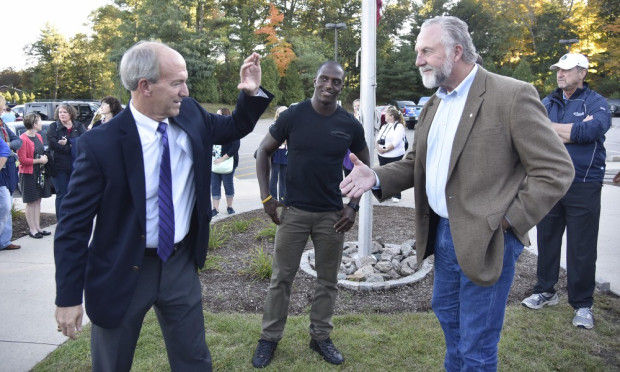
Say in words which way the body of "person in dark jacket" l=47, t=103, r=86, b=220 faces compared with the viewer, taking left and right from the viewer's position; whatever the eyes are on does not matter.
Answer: facing the viewer

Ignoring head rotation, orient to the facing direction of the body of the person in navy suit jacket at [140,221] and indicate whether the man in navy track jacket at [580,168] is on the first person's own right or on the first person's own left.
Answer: on the first person's own left

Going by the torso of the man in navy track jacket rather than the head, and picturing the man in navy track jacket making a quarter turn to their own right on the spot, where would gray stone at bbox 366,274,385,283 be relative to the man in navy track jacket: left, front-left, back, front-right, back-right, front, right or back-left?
front-left

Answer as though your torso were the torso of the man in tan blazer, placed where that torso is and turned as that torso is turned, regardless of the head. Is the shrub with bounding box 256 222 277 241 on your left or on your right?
on your right

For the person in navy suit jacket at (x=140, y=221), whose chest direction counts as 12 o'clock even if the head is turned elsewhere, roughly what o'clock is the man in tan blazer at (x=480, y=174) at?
The man in tan blazer is roughly at 11 o'clock from the person in navy suit jacket.

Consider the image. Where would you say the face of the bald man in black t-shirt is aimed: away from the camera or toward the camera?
toward the camera

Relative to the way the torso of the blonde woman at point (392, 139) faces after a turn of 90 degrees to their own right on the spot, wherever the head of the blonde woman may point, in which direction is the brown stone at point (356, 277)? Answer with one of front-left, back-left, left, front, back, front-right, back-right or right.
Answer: back-left

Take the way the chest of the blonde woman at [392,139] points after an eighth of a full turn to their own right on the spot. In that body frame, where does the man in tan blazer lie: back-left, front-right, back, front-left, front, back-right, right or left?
left

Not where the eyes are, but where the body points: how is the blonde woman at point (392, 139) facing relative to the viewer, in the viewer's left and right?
facing the viewer and to the left of the viewer

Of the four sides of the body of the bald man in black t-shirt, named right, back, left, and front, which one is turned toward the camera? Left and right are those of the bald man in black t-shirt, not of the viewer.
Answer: front

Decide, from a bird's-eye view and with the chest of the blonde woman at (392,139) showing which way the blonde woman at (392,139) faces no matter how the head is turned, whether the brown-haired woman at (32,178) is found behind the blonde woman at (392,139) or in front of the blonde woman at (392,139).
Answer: in front

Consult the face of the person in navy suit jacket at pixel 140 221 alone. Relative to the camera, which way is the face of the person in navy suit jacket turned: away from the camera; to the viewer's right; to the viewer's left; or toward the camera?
to the viewer's right

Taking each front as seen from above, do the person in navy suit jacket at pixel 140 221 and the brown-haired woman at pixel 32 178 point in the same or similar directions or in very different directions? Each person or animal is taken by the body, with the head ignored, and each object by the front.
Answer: same or similar directions

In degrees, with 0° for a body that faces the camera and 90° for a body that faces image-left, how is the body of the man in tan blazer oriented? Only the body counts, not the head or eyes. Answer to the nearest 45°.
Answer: approximately 45°

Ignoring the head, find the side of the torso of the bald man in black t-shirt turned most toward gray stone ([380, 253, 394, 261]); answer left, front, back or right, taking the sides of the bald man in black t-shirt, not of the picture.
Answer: back

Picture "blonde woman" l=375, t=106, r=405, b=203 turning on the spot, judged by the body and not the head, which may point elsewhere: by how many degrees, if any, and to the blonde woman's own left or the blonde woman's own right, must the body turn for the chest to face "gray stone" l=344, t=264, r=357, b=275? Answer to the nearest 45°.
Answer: approximately 45° to the blonde woman's own left

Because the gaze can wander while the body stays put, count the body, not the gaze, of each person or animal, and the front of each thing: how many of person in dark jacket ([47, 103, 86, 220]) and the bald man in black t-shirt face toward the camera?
2

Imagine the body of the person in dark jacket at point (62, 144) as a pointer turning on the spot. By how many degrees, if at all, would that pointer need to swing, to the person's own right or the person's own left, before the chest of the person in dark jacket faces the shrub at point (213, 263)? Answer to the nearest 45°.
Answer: approximately 45° to the person's own left
